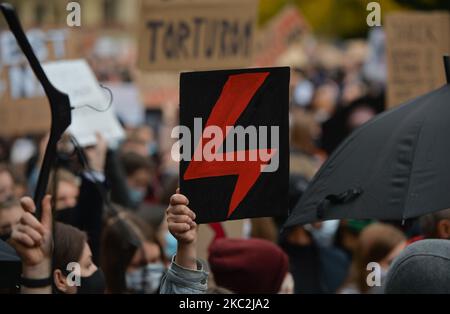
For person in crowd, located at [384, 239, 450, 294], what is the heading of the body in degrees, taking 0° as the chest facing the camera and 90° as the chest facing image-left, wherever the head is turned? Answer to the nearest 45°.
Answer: approximately 180°

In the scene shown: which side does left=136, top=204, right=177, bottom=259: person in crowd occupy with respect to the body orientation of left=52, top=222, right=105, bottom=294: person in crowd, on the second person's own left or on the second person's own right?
on the second person's own left

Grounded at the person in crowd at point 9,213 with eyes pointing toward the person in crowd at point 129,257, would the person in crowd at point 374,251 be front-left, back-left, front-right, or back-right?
front-left

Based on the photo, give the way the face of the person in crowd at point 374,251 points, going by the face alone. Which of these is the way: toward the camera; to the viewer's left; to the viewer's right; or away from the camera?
away from the camera

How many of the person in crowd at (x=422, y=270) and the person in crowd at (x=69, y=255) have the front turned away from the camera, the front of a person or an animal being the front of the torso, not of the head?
1
